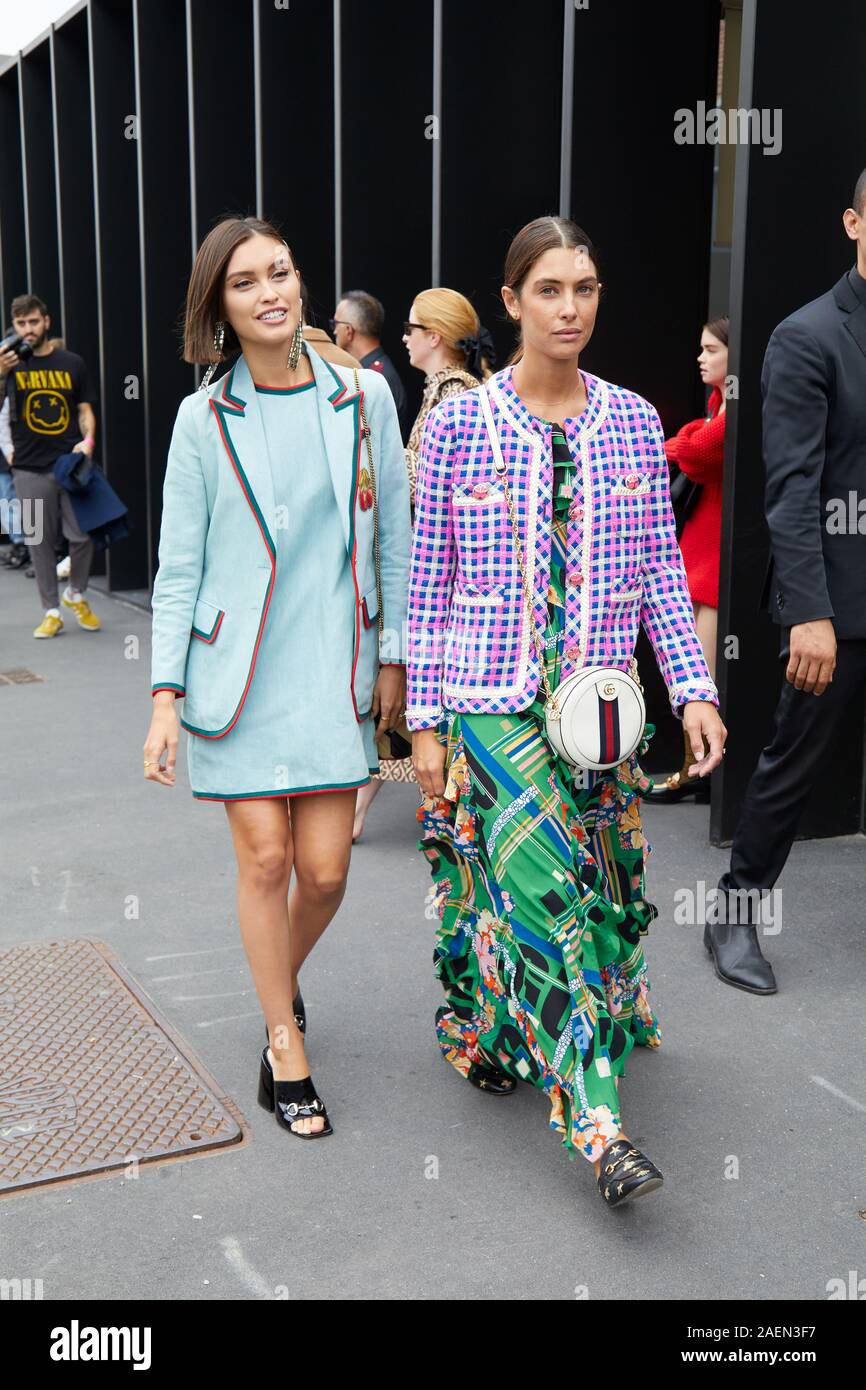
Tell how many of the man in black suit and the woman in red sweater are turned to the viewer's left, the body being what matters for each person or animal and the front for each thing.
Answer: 1

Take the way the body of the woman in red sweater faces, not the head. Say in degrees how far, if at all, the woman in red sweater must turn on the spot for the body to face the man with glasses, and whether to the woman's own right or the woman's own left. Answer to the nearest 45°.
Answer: approximately 45° to the woman's own right

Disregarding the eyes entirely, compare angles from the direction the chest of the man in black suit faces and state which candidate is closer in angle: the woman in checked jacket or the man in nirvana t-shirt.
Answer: the woman in checked jacket

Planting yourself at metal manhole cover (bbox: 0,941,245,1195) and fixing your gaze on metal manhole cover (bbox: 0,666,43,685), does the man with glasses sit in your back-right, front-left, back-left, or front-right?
front-right

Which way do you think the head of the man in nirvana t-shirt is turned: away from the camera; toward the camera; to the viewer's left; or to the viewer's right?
toward the camera

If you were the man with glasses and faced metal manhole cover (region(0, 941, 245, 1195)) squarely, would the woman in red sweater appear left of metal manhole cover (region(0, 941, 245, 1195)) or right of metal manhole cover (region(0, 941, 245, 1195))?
left

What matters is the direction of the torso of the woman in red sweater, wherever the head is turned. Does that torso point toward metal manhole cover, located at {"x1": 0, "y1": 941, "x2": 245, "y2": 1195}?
no
